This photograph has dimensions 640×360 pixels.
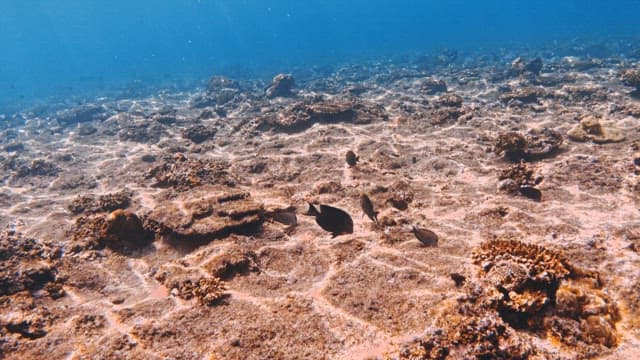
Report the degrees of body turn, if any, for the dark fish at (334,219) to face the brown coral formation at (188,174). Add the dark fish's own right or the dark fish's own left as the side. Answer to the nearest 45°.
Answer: approximately 135° to the dark fish's own left

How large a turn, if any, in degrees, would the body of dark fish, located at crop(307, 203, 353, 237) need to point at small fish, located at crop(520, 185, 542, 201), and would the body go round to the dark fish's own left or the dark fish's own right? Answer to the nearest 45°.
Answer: approximately 45° to the dark fish's own left

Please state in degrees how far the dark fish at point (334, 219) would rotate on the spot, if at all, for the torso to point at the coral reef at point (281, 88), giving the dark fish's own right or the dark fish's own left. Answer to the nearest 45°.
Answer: approximately 90° to the dark fish's own left

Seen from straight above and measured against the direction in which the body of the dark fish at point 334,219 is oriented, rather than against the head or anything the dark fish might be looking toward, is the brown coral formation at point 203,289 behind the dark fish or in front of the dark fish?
behind

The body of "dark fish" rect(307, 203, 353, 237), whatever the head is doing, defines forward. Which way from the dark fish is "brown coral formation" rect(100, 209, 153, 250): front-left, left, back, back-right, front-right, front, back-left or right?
back-left

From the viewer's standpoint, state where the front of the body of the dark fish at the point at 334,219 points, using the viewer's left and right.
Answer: facing to the right of the viewer

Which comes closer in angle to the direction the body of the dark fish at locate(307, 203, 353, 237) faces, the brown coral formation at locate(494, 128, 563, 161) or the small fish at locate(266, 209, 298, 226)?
the brown coral formation
